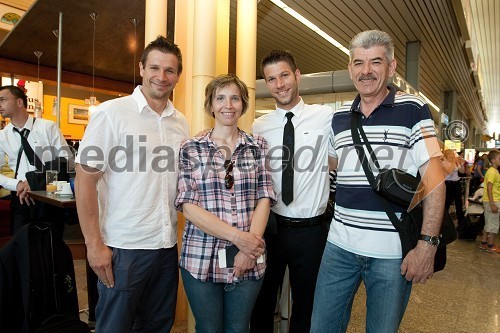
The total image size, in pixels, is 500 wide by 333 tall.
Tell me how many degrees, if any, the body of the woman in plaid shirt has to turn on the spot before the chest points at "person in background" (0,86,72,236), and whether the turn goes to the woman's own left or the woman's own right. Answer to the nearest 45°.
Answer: approximately 135° to the woman's own right

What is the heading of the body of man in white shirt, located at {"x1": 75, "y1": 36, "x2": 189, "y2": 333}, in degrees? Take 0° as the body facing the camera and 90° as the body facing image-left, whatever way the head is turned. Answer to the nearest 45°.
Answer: approximately 315°

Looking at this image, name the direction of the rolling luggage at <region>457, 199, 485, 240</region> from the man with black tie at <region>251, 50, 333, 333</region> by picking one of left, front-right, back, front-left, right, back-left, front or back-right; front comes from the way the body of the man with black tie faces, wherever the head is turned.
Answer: back-left

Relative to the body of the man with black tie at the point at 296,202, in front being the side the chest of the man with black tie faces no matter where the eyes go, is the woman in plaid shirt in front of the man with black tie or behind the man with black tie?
in front

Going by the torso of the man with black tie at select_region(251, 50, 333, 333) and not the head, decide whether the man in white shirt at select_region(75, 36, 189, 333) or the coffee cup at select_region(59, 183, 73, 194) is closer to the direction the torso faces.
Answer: the man in white shirt
